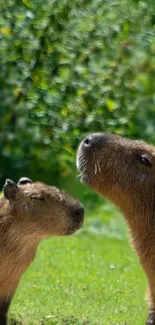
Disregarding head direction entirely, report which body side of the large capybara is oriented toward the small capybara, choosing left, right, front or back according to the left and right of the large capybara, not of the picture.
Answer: front

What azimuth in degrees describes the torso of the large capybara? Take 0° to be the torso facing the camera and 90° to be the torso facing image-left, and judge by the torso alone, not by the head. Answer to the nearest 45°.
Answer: approximately 90°

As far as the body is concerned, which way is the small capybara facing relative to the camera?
to the viewer's right

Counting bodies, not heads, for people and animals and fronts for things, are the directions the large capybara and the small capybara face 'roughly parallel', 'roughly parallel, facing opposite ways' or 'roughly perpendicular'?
roughly parallel, facing opposite ways

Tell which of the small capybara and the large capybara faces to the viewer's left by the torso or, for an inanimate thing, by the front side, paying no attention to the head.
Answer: the large capybara

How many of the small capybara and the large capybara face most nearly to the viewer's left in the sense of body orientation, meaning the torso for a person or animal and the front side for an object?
1

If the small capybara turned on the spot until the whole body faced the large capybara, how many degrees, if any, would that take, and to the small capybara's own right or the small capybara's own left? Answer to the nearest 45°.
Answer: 0° — it already faces it
